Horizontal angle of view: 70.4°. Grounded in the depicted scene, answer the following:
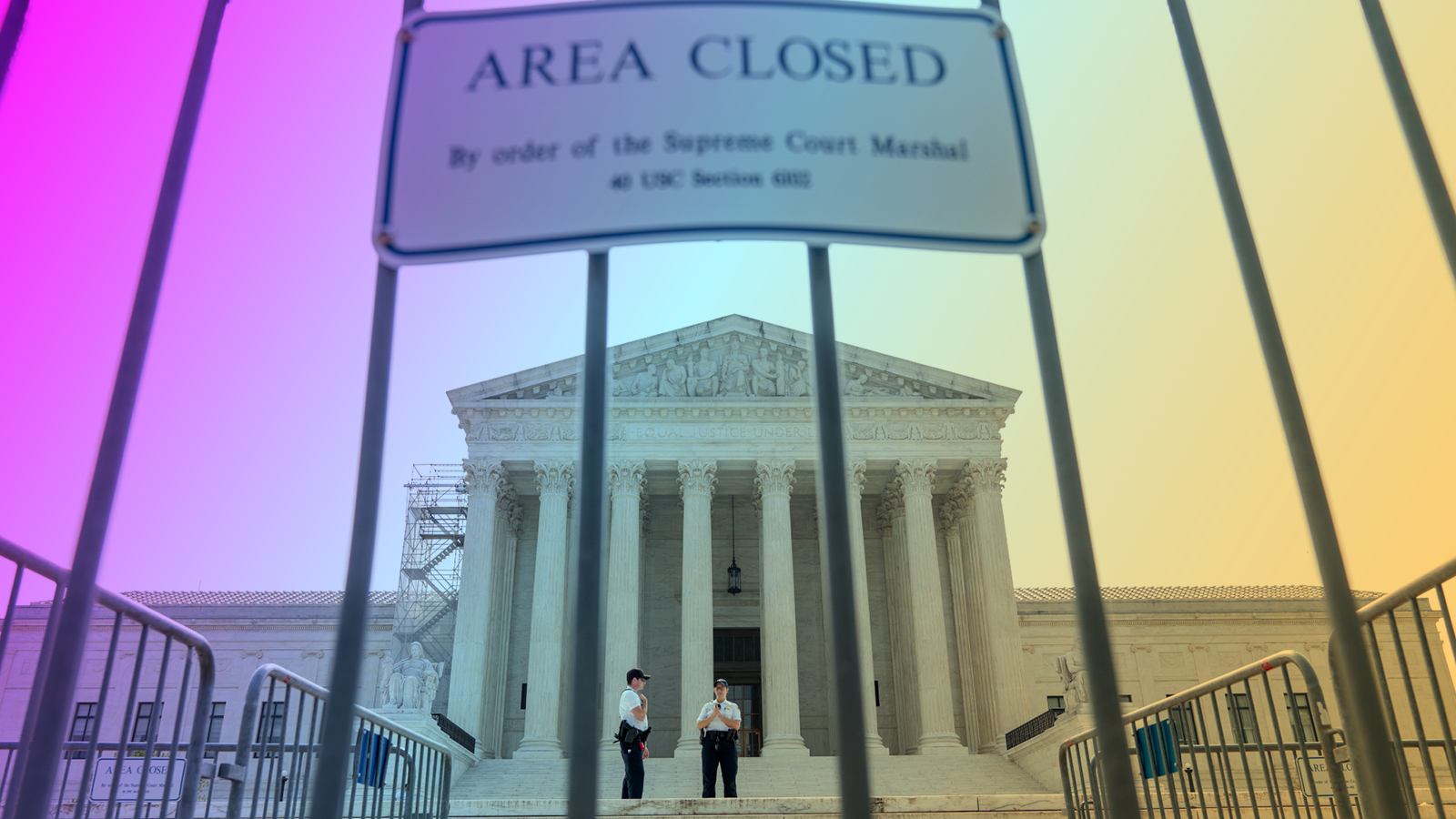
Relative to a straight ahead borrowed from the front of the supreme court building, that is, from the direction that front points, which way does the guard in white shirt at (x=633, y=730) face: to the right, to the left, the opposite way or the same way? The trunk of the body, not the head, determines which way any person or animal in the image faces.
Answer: to the left

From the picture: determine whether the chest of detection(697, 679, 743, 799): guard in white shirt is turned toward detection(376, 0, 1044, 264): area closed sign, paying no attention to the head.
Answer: yes

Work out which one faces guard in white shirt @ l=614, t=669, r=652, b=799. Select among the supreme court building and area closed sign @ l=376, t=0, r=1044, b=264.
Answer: the supreme court building

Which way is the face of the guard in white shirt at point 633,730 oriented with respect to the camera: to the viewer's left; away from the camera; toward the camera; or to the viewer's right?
to the viewer's right

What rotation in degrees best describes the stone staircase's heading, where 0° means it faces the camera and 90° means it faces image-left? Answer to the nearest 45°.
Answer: approximately 0°

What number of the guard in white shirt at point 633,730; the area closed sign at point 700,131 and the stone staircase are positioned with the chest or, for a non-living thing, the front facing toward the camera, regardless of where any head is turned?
2

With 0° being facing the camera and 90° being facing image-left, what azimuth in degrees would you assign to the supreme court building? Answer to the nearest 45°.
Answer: approximately 0°

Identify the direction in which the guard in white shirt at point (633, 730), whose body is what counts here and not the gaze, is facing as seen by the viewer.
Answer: to the viewer's right

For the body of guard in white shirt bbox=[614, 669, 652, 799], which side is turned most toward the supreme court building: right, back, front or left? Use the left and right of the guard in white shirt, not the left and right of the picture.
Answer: left

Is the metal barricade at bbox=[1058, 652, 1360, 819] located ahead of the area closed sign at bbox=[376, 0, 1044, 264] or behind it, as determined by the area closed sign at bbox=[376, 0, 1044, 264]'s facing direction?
behind

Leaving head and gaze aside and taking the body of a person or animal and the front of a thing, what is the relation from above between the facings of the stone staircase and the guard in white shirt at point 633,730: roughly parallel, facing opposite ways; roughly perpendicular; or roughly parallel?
roughly perpendicular

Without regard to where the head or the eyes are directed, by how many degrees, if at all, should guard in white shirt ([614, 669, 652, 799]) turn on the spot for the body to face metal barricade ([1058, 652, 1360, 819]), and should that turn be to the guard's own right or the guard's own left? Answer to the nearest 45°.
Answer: approximately 90° to the guard's own right

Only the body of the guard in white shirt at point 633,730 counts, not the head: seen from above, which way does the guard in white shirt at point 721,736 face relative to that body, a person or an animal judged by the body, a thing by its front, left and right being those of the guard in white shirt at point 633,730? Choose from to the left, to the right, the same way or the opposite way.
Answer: to the right
